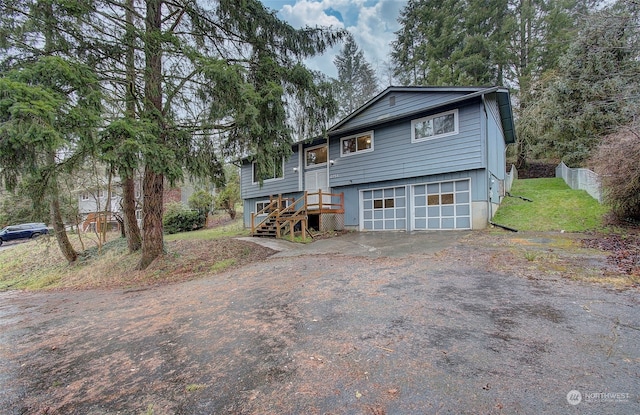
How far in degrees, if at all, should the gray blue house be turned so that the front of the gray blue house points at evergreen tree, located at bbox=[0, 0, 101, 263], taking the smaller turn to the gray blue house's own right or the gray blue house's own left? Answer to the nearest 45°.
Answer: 0° — it already faces it

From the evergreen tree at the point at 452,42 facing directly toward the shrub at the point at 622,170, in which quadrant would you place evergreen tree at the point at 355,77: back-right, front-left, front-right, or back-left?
back-right

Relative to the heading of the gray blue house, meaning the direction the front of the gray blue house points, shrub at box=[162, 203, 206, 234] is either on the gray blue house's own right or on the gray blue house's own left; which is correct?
on the gray blue house's own right

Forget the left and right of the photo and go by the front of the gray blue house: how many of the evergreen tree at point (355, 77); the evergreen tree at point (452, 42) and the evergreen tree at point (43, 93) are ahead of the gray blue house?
1

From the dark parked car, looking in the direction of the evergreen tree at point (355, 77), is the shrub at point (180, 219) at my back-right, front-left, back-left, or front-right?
front-right

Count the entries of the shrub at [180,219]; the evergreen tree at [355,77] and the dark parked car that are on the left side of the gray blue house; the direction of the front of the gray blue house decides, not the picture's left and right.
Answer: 0

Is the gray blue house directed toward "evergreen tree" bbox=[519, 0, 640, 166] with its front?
no

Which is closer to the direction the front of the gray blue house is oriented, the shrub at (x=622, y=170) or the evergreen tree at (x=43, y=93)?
the evergreen tree

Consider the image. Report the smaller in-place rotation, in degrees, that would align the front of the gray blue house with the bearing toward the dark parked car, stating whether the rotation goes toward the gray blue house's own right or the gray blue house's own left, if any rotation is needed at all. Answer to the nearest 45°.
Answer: approximately 45° to the gray blue house's own right

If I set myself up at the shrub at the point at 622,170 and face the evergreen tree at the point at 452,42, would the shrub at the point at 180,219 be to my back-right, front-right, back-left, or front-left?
front-left

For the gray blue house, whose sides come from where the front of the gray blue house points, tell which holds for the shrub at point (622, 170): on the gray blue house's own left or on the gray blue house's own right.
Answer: on the gray blue house's own left

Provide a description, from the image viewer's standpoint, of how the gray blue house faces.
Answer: facing the viewer and to the left of the viewer

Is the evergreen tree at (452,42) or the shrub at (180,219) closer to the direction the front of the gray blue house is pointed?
the shrub
